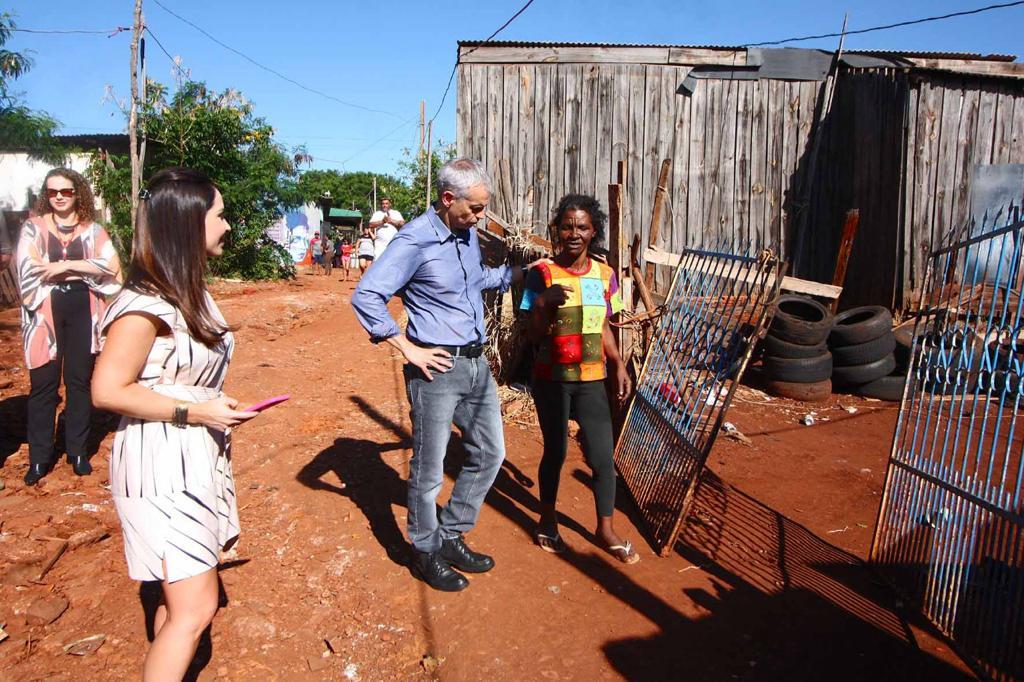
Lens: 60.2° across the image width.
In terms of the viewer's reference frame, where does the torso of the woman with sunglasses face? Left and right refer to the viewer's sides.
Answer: facing the viewer

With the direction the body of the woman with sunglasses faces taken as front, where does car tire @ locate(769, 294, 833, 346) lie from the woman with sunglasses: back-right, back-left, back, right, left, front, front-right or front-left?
left

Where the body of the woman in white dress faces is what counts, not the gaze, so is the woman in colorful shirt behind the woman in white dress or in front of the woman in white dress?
in front

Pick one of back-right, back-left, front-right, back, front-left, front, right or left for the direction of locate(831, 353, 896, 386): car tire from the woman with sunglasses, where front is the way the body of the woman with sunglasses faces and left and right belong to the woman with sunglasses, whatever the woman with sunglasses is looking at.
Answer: left

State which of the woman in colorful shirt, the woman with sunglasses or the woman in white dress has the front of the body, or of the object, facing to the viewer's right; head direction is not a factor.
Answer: the woman in white dress

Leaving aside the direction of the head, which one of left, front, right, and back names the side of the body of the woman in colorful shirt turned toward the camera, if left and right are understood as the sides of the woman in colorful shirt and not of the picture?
front

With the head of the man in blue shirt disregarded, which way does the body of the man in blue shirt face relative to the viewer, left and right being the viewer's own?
facing the viewer and to the right of the viewer

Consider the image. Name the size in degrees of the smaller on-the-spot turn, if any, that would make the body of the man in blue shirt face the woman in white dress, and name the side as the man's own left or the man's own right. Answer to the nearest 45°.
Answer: approximately 90° to the man's own right

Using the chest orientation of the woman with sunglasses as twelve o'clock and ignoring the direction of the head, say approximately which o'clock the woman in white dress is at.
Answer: The woman in white dress is roughly at 12 o'clock from the woman with sunglasses.

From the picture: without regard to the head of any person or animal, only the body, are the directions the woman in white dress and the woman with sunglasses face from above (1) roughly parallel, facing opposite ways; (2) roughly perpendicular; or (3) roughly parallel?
roughly perpendicular

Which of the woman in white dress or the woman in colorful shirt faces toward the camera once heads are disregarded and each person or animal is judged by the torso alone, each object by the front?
the woman in colorful shirt

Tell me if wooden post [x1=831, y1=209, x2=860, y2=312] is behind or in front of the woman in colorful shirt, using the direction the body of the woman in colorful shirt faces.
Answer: behind

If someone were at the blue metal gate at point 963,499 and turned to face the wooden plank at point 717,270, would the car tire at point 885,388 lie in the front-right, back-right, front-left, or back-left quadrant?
front-right

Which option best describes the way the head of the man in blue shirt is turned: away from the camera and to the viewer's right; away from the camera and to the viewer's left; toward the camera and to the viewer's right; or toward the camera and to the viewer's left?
toward the camera and to the viewer's right

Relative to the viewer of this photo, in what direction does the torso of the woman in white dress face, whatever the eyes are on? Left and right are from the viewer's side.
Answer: facing to the right of the viewer

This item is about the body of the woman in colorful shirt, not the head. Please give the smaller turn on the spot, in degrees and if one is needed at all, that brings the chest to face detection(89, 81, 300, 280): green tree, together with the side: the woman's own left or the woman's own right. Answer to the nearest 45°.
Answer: approximately 135° to the woman's own right
